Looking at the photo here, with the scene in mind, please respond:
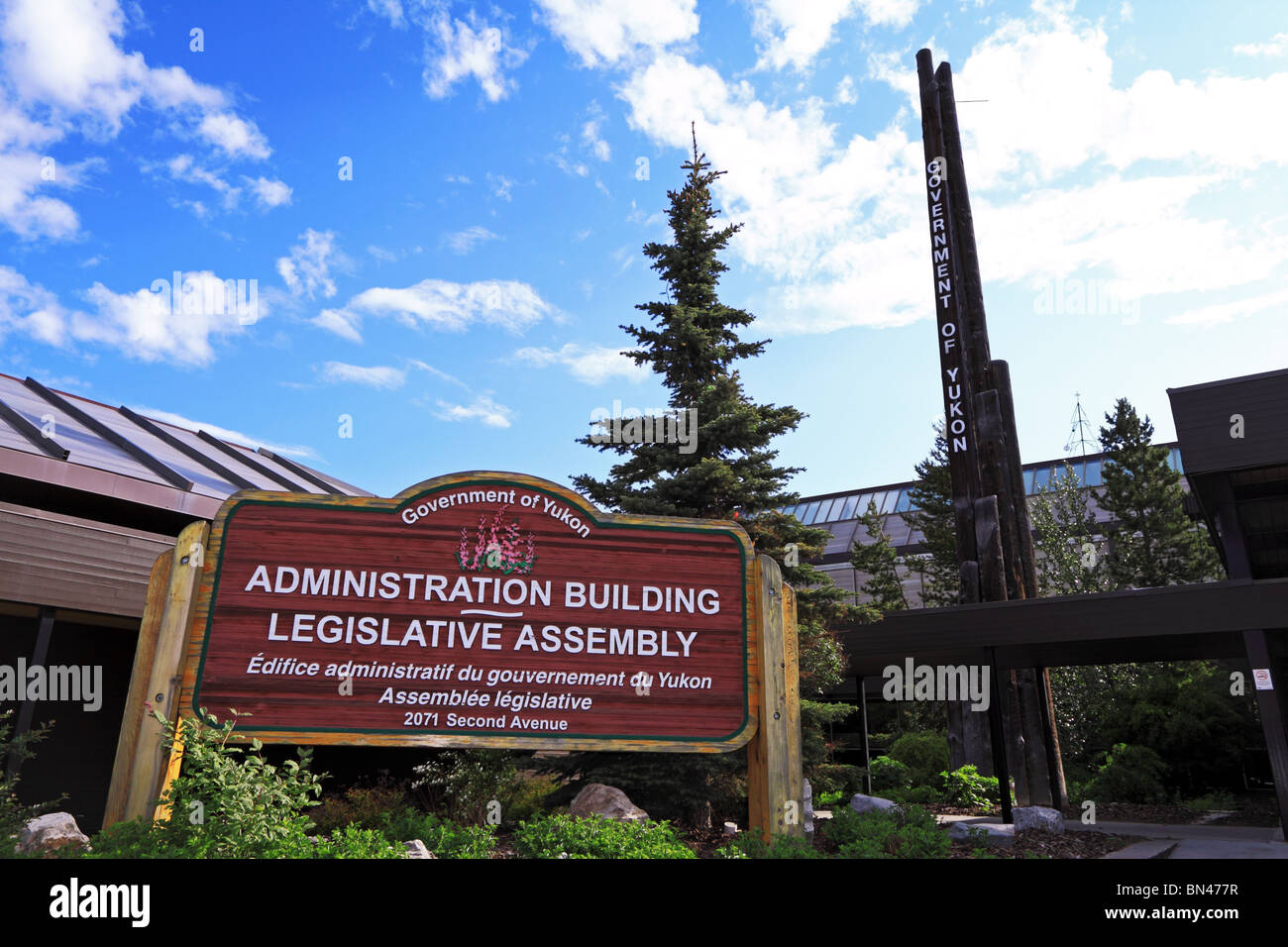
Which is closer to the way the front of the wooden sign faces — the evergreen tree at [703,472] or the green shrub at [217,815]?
the green shrub

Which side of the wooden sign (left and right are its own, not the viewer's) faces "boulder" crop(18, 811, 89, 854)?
right

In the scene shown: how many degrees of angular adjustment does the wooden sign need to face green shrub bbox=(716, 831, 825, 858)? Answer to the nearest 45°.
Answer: approximately 90° to its left

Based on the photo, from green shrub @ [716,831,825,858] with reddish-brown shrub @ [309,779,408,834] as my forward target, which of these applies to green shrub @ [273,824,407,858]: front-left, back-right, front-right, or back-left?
front-left

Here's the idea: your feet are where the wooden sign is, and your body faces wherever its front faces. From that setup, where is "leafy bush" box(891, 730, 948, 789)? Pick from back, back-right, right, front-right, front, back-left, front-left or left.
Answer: back-left

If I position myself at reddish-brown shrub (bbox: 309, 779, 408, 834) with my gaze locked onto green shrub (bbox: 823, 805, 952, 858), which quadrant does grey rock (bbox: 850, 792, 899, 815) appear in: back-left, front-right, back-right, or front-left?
front-left

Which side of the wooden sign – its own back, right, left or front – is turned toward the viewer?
front

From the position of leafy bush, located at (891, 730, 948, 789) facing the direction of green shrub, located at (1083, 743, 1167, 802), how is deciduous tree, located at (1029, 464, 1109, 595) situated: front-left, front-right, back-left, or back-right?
front-left

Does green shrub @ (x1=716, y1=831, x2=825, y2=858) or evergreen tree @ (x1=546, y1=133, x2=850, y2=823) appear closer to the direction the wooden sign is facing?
the green shrub
